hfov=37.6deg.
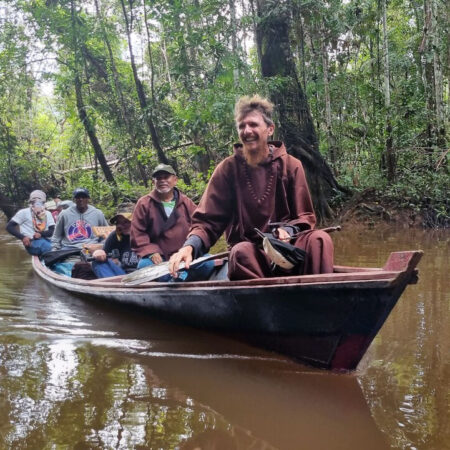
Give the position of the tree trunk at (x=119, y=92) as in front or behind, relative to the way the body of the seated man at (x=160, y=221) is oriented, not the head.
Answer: behind

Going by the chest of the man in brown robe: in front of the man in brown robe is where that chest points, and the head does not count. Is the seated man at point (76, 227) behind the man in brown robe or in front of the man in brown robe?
behind

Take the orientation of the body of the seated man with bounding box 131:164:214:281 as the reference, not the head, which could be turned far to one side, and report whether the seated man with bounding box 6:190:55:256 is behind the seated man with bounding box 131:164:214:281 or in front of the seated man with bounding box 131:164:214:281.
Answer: behind

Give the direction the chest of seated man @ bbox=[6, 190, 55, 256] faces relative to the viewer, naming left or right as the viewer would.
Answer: facing the viewer and to the right of the viewer

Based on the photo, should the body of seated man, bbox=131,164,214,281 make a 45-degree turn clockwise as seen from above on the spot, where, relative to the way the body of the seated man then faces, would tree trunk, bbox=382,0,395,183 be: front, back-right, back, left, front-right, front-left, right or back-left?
back

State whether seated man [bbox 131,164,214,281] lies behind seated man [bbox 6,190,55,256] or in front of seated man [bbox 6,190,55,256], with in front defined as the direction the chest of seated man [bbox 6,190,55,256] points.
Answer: in front

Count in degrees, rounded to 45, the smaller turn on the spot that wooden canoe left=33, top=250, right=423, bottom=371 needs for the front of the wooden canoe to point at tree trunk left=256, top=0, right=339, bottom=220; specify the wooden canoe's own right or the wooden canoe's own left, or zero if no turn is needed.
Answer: approximately 135° to the wooden canoe's own left

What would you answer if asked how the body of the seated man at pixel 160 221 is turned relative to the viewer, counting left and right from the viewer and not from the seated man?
facing the viewer

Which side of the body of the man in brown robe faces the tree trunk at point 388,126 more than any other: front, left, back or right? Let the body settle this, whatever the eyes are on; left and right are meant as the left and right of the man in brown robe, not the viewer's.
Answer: back

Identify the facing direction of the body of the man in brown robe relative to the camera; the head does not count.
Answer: toward the camera

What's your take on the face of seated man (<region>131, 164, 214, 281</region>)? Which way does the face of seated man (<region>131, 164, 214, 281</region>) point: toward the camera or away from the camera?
toward the camera
